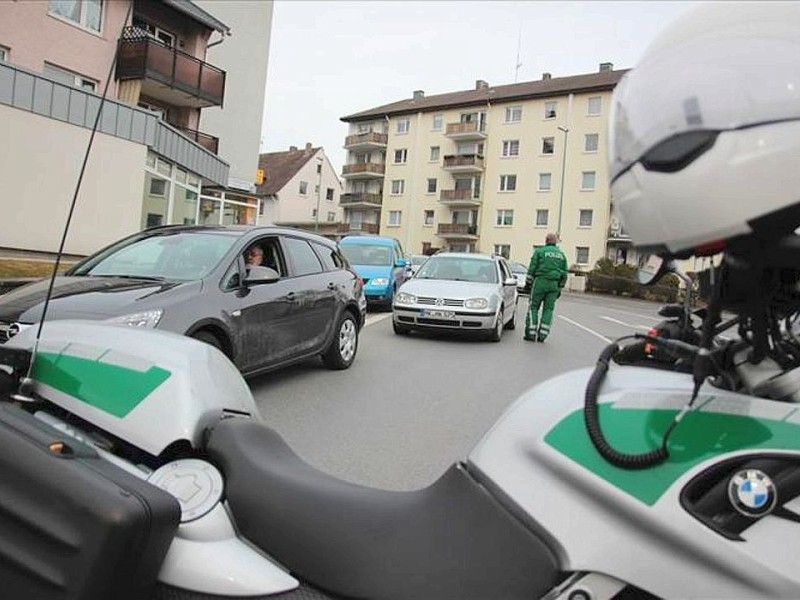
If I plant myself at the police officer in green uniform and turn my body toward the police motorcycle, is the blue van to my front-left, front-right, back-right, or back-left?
back-right

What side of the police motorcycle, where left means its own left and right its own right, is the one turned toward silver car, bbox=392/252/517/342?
left

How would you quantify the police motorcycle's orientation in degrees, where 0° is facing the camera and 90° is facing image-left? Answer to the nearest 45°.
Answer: approximately 270°

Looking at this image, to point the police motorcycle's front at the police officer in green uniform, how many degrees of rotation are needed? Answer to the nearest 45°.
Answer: approximately 90° to its left

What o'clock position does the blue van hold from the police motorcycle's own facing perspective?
The blue van is roughly at 9 o'clock from the police motorcycle.
